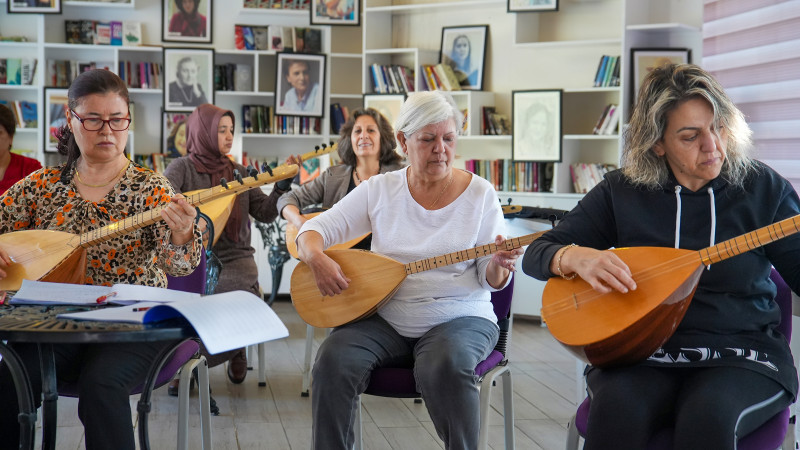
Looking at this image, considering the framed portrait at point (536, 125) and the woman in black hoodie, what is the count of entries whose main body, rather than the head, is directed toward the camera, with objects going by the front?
2

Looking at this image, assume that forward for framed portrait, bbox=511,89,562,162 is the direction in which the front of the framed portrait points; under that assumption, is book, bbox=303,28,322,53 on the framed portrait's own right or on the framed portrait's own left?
on the framed portrait's own right

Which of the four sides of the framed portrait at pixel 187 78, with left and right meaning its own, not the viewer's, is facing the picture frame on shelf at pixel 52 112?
right

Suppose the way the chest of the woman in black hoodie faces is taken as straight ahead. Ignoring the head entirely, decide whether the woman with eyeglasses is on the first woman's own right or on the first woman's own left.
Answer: on the first woman's own right
